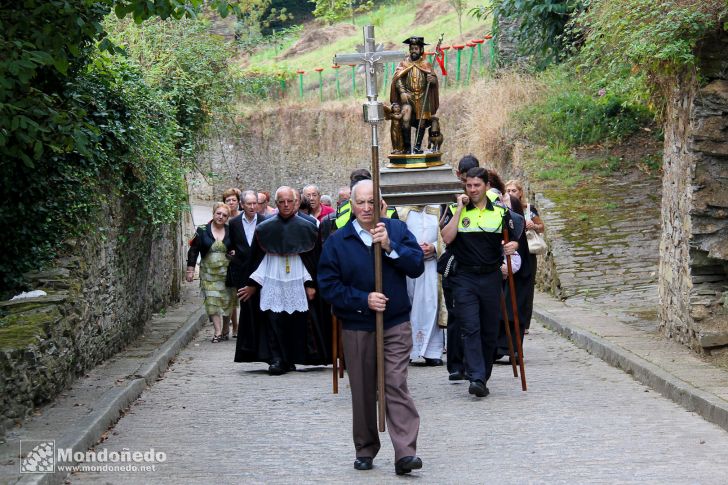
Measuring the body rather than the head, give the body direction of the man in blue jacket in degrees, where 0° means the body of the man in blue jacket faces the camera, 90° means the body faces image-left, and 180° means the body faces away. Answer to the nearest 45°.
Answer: approximately 0°

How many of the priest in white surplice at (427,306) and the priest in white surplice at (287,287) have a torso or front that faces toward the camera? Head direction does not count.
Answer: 2

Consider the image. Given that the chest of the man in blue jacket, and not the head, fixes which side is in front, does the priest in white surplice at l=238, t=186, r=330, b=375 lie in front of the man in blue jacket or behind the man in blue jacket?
behind

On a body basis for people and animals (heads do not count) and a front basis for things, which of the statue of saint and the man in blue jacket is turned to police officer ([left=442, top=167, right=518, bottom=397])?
the statue of saint

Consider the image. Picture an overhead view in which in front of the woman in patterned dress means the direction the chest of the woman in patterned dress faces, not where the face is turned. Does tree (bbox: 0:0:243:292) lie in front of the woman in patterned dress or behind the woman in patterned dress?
in front
